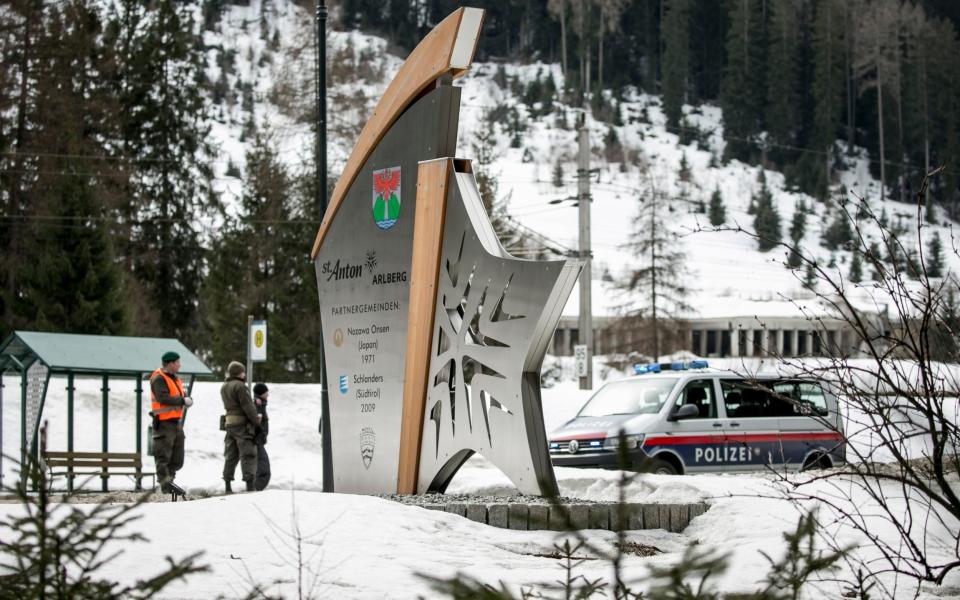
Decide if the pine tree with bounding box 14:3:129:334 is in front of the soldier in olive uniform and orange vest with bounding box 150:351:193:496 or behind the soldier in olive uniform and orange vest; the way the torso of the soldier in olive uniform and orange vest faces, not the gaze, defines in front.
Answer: behind

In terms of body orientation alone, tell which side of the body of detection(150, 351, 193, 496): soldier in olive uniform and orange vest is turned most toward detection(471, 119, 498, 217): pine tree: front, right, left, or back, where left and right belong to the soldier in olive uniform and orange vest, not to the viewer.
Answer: left

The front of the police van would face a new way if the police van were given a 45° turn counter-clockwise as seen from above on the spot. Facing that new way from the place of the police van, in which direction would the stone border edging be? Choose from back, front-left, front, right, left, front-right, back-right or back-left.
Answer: front

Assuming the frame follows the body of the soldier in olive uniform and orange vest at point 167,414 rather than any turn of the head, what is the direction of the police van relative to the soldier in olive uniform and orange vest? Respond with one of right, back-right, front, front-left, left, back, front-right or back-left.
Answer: front-left

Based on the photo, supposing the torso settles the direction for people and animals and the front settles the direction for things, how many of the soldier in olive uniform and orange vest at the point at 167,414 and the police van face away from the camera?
0

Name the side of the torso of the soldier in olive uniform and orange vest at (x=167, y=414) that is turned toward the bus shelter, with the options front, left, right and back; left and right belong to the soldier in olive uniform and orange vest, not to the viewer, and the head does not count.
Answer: back

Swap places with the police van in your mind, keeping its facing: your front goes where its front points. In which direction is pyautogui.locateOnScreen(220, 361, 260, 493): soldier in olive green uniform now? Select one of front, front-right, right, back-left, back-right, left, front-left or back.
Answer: front-right

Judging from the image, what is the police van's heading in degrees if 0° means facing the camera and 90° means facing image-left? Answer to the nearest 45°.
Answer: approximately 45°

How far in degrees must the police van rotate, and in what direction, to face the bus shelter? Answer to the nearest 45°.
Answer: approximately 45° to its right

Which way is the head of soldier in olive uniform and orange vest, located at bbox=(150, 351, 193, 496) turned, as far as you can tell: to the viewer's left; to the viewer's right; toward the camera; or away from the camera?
to the viewer's right

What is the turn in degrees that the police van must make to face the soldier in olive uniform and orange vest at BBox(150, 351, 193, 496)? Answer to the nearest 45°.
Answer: approximately 45° to its right

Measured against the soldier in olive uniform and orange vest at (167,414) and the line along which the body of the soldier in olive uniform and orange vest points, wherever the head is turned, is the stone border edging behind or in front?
in front

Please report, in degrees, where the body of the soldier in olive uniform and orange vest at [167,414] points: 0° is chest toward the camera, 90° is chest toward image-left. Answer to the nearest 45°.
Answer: approximately 315°

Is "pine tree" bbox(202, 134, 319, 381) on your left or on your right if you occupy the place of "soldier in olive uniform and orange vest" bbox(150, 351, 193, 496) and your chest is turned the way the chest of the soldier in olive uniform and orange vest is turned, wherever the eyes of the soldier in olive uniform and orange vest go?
on your left
